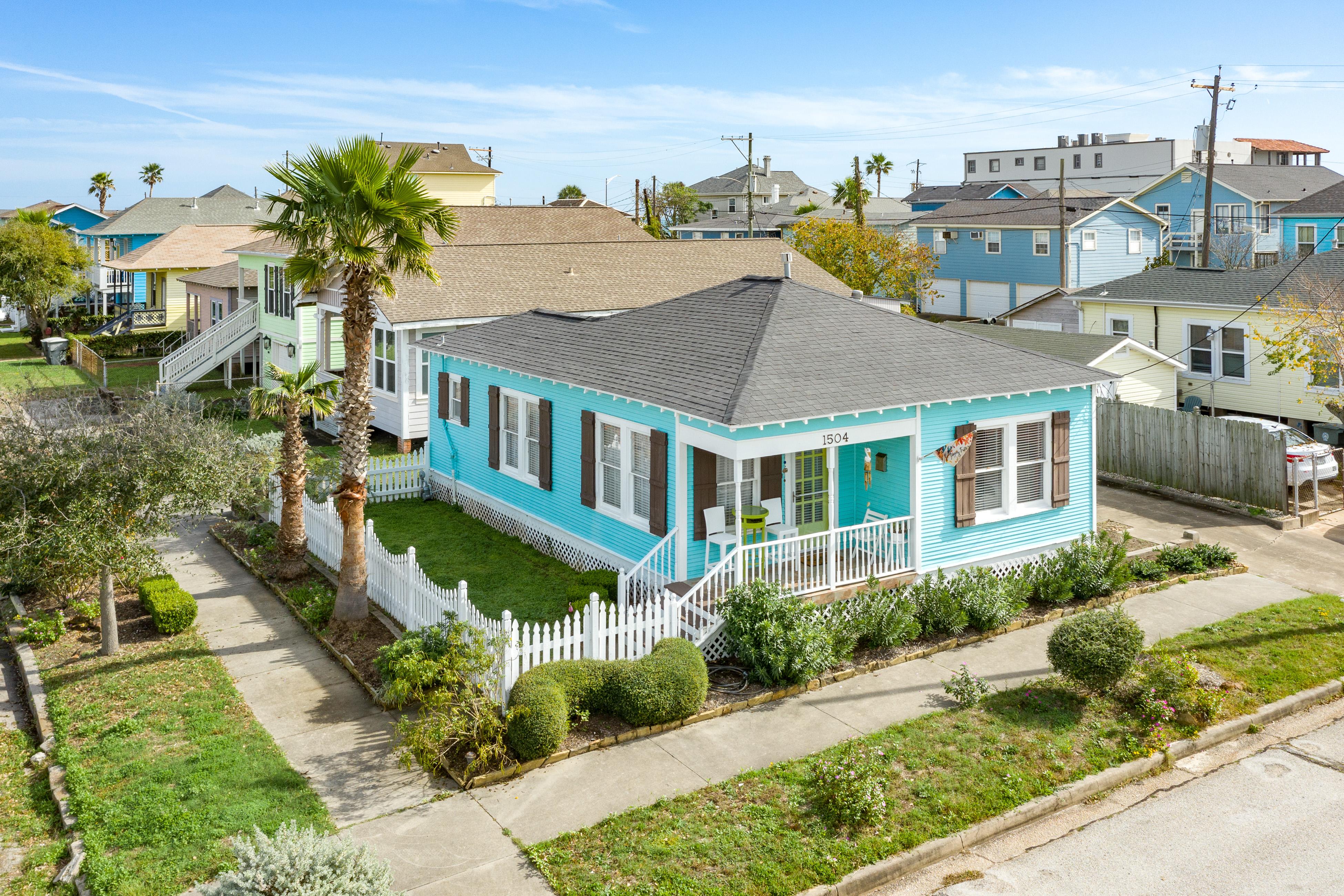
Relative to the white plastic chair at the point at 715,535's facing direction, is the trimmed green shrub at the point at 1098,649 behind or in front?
in front

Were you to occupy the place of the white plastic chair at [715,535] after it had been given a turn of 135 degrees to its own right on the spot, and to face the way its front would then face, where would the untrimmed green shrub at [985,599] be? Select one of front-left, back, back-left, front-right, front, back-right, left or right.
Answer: back

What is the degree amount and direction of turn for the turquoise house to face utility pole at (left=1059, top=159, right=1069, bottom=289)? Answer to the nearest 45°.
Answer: approximately 135° to its left

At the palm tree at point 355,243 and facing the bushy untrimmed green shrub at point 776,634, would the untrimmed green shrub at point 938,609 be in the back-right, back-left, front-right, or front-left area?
front-left

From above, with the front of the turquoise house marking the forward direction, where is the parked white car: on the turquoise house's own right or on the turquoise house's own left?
on the turquoise house's own left

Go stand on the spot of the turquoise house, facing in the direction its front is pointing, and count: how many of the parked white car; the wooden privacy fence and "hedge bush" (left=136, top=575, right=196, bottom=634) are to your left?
2

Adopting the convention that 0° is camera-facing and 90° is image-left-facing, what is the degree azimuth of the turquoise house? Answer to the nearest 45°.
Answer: approximately 315°
